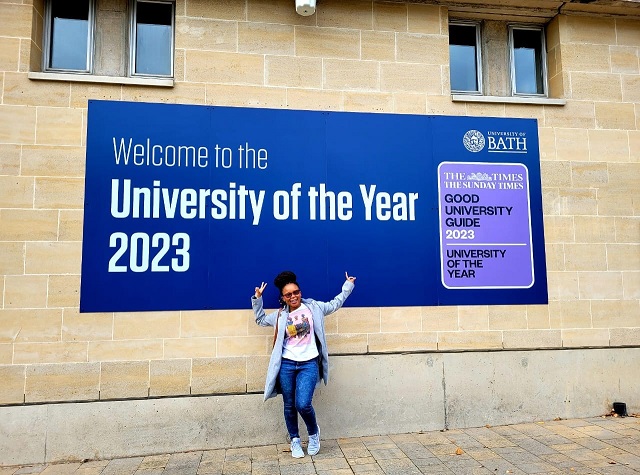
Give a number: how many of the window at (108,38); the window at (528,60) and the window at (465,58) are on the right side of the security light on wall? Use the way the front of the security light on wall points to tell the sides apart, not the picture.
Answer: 1

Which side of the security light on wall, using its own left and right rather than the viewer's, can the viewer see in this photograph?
front

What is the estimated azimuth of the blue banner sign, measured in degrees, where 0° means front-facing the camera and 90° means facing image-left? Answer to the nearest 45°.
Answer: approximately 0°

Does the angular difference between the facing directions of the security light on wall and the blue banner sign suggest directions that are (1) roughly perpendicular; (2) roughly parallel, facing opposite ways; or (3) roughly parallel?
roughly parallel

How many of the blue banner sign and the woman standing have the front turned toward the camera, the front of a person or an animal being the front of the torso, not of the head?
2

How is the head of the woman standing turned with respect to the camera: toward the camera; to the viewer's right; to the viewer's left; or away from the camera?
toward the camera

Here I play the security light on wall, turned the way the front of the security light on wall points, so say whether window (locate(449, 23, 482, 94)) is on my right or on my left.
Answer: on my left

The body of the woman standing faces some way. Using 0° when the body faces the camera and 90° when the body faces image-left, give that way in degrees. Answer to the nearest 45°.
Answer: approximately 0°

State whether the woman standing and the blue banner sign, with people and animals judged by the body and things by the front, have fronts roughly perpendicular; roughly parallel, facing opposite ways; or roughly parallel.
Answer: roughly parallel

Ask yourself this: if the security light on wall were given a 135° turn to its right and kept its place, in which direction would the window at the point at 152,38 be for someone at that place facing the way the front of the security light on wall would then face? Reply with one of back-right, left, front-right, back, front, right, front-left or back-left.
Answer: front-left

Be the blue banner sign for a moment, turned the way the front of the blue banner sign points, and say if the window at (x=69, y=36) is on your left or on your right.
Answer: on your right
